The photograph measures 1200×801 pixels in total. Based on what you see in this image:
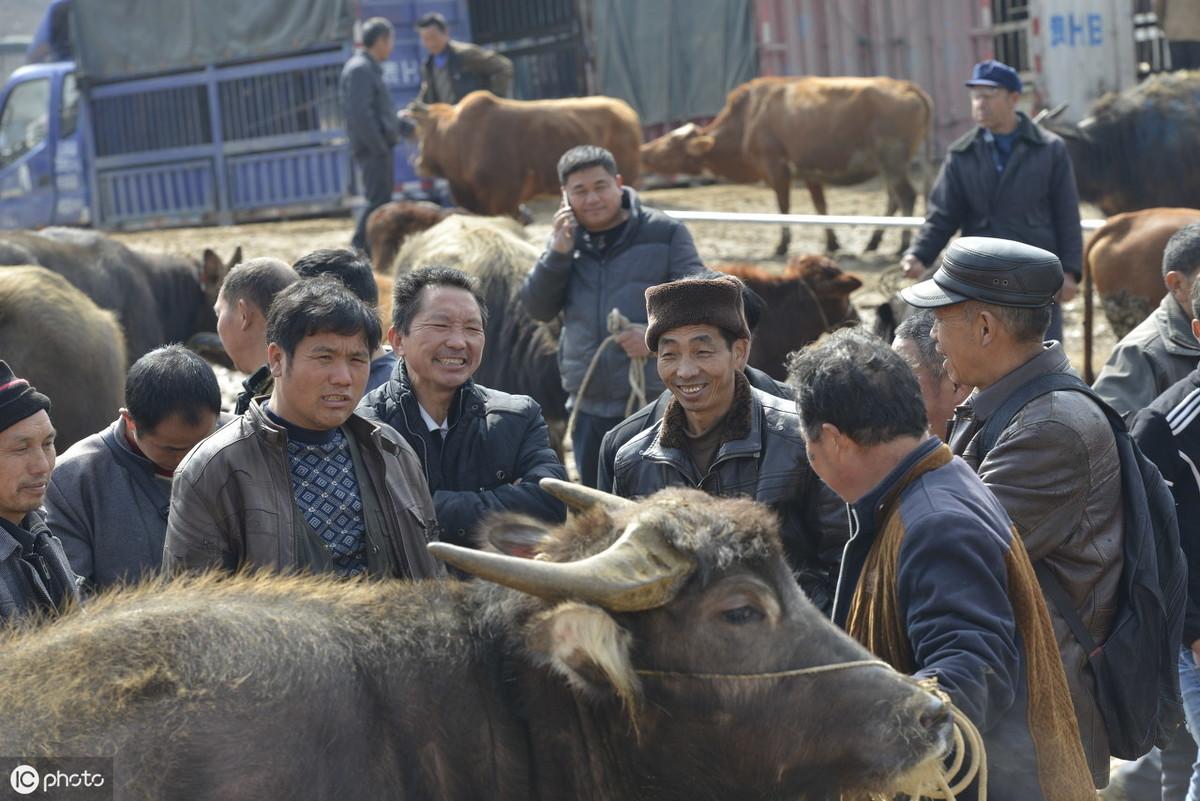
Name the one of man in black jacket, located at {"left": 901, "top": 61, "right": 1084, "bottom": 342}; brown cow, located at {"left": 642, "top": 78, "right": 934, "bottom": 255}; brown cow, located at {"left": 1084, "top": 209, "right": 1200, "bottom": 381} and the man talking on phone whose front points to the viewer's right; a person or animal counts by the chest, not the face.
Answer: brown cow, located at {"left": 1084, "top": 209, "right": 1200, "bottom": 381}

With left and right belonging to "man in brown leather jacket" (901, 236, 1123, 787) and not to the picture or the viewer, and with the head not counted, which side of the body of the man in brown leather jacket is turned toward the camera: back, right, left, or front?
left

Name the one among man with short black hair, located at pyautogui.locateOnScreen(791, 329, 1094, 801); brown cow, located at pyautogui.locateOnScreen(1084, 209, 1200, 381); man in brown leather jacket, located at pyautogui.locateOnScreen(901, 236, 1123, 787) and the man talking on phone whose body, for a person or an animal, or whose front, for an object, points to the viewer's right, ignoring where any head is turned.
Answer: the brown cow

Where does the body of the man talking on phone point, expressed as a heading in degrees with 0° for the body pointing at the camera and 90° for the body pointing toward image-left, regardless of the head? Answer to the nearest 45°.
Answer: approximately 0°

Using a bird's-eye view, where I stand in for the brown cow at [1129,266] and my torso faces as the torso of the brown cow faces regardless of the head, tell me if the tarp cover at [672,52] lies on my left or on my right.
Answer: on my left

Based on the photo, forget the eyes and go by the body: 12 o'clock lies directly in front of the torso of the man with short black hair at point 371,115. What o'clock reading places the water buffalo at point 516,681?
The water buffalo is roughly at 3 o'clock from the man with short black hair.

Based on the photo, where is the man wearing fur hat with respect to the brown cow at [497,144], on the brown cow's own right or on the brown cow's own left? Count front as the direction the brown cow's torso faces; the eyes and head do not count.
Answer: on the brown cow's own left

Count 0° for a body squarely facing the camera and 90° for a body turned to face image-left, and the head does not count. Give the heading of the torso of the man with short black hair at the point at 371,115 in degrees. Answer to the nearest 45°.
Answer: approximately 270°

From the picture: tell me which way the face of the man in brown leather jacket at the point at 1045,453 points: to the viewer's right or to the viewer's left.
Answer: to the viewer's left

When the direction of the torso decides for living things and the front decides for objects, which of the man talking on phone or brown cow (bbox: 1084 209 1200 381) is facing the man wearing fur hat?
the man talking on phone

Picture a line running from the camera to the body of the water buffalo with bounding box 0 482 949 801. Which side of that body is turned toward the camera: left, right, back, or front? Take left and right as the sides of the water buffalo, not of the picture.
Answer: right
